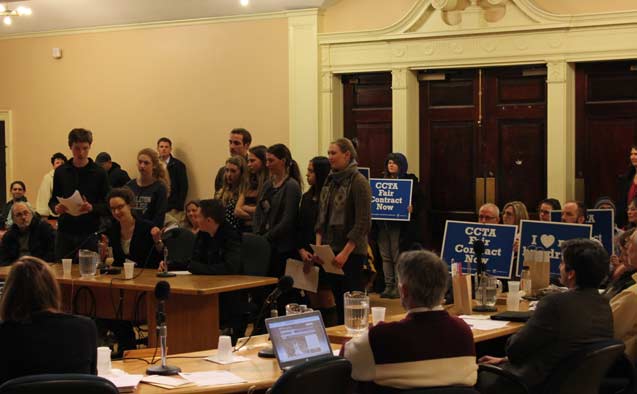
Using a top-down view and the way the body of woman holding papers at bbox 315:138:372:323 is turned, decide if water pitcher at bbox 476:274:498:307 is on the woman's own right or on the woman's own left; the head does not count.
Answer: on the woman's own left

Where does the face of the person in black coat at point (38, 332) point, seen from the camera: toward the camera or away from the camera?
away from the camera

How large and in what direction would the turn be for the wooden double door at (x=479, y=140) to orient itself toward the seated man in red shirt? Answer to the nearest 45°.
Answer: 0° — it already faces them

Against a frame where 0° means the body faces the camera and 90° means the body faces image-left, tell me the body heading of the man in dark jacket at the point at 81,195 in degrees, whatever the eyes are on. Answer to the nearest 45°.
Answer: approximately 0°

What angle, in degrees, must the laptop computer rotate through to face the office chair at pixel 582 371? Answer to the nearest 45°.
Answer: approximately 90° to its left

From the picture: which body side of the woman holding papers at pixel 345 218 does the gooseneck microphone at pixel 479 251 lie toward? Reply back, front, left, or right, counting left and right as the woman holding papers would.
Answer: left

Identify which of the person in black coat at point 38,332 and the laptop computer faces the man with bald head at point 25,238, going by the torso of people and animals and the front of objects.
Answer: the person in black coat

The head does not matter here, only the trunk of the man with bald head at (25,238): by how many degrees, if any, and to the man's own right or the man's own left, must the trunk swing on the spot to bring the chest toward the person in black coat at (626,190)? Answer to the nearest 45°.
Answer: approximately 90° to the man's own left

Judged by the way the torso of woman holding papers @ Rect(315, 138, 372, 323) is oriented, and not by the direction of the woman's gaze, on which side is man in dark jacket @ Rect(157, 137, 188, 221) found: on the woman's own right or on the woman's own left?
on the woman's own right
